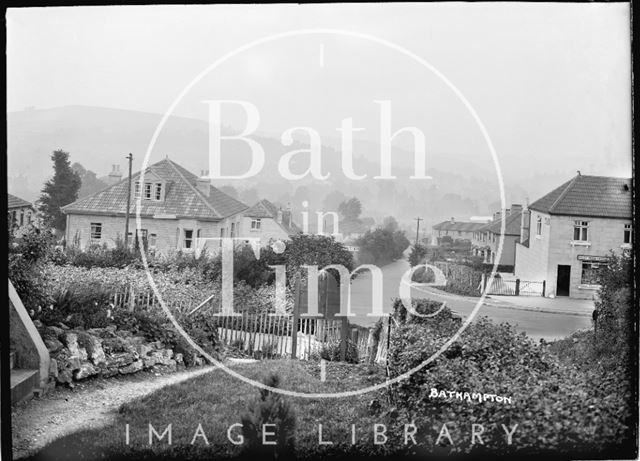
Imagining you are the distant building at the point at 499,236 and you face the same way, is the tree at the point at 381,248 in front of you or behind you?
in front

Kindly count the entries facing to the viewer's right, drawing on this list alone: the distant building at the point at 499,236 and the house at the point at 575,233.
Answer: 0

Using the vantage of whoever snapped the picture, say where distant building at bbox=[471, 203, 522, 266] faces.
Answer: facing the viewer and to the left of the viewer

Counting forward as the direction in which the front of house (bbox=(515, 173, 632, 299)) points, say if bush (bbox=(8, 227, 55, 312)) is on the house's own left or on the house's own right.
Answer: on the house's own right

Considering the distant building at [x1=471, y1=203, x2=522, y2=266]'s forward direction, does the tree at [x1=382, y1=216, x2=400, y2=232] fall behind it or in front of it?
in front

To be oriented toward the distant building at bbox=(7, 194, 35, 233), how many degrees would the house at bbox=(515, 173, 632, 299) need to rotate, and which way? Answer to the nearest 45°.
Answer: approximately 90° to its right

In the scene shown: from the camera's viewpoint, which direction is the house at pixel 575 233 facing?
toward the camera
